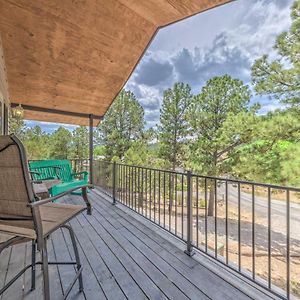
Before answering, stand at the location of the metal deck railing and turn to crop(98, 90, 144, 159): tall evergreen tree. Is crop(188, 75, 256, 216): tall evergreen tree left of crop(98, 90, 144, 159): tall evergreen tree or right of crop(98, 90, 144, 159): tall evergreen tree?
right
